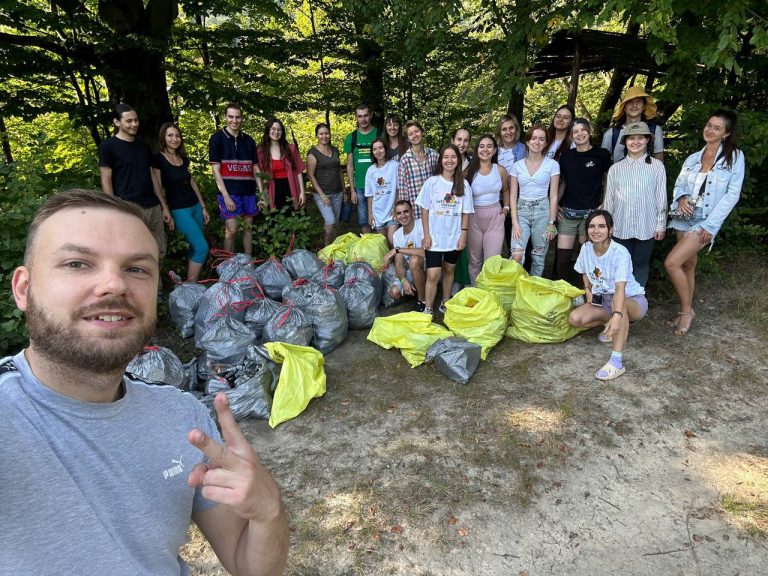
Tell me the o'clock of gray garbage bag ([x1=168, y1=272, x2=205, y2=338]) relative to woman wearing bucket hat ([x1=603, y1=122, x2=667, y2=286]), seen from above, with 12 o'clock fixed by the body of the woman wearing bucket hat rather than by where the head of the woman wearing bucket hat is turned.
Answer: The gray garbage bag is roughly at 2 o'clock from the woman wearing bucket hat.

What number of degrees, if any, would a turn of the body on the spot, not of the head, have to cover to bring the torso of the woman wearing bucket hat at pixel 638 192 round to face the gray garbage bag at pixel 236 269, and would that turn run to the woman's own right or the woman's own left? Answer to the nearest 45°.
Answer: approximately 90° to the woman's own right

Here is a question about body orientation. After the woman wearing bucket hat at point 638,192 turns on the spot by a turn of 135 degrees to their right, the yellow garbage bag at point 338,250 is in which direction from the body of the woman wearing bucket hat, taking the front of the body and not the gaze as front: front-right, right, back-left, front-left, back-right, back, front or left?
front-left

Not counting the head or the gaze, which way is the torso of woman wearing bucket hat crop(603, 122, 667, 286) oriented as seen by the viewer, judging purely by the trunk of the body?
toward the camera

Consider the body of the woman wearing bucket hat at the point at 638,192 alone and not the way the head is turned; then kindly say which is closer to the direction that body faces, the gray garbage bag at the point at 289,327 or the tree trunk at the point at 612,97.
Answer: the gray garbage bag

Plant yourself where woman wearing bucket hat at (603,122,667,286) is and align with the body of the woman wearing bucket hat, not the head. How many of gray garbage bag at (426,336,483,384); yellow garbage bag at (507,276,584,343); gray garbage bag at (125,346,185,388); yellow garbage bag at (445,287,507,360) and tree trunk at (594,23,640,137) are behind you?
1

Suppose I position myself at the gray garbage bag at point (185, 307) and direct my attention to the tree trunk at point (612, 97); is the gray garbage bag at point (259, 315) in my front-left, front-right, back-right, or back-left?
front-right

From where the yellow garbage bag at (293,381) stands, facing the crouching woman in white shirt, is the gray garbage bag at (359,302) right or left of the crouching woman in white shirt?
left

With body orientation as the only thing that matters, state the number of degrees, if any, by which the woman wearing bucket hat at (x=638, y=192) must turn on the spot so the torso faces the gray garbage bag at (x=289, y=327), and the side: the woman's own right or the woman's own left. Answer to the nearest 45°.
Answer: approximately 45° to the woman's own right

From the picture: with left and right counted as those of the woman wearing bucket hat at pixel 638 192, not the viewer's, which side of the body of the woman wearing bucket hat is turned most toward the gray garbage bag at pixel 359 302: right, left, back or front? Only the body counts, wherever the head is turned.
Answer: right

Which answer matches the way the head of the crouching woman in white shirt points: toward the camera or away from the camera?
toward the camera

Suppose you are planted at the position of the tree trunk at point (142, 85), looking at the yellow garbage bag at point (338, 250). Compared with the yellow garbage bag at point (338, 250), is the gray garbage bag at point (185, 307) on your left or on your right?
right

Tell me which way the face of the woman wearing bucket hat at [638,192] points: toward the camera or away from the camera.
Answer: toward the camera

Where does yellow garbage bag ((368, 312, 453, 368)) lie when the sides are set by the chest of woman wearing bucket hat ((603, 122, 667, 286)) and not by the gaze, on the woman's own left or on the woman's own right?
on the woman's own right

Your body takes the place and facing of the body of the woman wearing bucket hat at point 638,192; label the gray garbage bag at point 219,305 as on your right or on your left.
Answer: on your right

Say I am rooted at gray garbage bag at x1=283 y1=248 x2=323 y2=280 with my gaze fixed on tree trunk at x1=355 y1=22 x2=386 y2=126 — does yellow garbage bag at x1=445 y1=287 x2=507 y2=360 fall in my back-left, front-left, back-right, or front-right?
back-right

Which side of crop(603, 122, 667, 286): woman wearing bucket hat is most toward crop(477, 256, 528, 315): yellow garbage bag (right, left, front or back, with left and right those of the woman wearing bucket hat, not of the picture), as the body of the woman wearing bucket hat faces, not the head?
right
